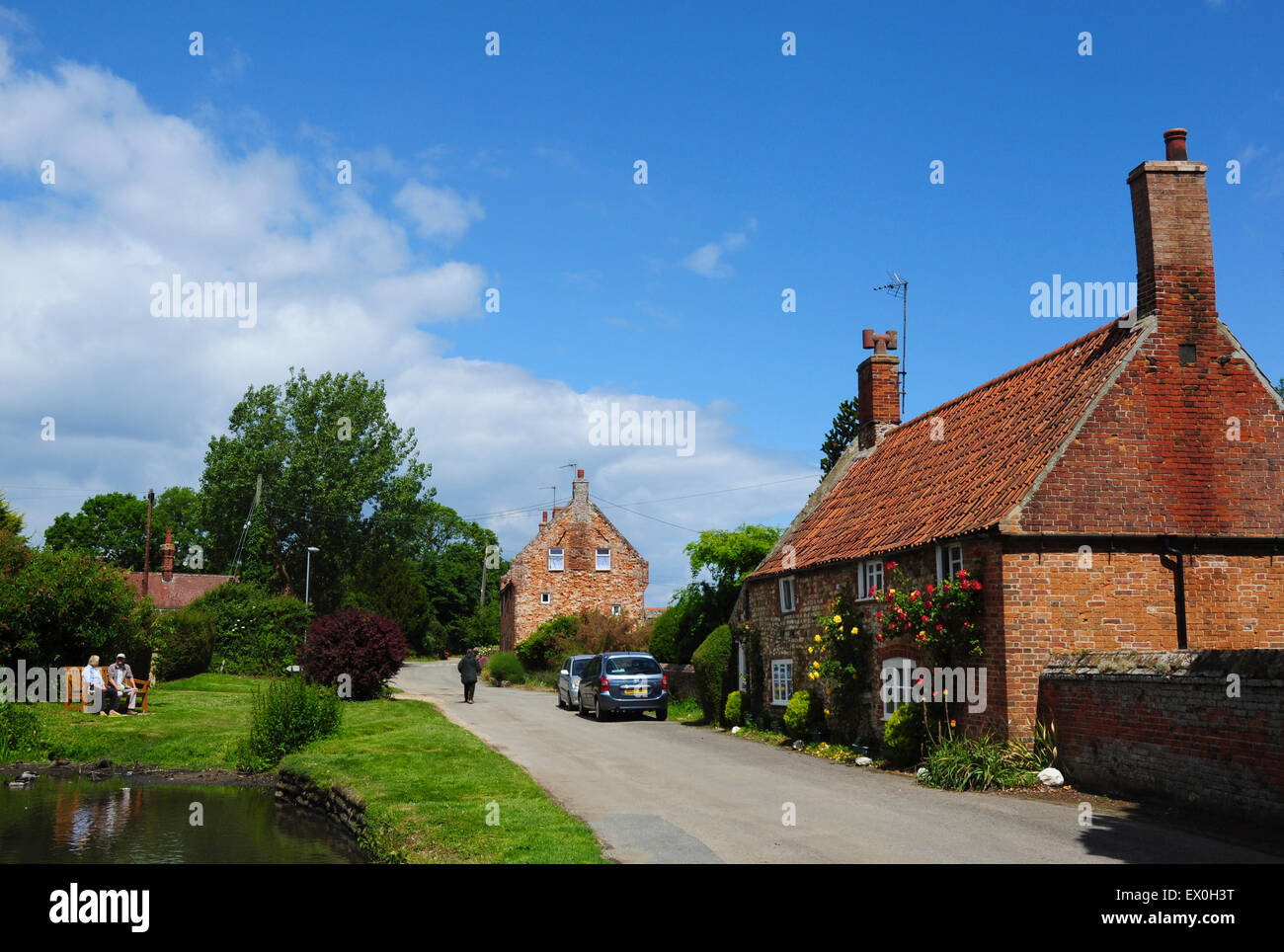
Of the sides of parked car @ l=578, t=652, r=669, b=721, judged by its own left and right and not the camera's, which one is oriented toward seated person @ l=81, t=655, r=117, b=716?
left

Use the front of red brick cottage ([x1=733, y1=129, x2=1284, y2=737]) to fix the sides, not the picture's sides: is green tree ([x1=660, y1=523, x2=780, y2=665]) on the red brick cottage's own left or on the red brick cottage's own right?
on the red brick cottage's own right

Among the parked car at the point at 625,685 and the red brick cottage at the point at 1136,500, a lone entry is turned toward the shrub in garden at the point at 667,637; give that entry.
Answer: the parked car

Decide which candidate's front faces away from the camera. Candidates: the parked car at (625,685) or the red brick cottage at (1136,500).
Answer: the parked car

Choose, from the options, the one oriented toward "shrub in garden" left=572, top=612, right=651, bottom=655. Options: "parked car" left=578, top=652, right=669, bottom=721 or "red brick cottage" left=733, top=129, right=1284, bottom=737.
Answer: the parked car

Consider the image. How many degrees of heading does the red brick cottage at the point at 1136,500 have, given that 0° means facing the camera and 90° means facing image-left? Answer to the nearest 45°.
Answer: approximately 45°

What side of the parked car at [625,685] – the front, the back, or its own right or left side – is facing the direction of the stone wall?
back

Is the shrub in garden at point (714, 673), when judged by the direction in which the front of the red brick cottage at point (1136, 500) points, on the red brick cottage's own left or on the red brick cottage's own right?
on the red brick cottage's own right

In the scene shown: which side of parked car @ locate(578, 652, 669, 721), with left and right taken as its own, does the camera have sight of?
back

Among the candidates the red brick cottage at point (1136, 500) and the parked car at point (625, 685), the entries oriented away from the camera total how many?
1

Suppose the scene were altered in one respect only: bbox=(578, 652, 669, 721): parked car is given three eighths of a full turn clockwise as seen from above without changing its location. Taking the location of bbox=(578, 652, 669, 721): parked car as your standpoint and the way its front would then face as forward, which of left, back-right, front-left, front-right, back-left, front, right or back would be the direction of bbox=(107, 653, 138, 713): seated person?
back-right

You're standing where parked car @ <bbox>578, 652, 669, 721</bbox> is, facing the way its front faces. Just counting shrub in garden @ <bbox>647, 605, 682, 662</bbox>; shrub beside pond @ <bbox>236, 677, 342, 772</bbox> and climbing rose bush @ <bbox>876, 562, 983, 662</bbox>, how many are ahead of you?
1
